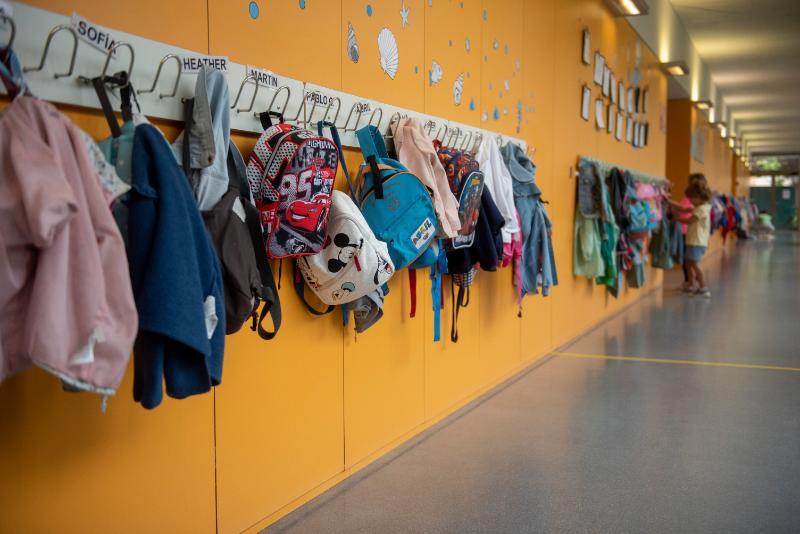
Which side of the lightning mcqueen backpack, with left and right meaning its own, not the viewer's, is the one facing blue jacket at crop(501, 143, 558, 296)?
left

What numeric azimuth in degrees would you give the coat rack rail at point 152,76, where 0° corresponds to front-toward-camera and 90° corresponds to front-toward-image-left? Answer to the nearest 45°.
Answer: approximately 315°

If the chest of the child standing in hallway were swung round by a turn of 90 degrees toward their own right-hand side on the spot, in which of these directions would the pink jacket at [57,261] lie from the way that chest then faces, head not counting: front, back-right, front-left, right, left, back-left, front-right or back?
back

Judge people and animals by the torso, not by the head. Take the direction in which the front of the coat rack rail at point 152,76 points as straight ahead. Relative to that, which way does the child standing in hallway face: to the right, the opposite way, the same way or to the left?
the opposite way

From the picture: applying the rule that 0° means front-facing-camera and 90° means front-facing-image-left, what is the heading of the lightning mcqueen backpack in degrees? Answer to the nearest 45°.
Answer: approximately 315°

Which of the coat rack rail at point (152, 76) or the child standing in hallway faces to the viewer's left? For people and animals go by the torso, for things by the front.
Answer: the child standing in hallway

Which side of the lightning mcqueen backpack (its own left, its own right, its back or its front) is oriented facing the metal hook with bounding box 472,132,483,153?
left

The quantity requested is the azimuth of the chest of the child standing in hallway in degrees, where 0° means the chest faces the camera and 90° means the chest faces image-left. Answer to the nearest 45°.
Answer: approximately 90°

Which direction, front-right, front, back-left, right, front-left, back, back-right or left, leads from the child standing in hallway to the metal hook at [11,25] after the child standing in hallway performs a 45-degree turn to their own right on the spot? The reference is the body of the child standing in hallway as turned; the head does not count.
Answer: back-left

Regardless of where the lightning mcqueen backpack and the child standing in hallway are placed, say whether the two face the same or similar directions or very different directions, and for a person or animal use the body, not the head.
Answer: very different directions

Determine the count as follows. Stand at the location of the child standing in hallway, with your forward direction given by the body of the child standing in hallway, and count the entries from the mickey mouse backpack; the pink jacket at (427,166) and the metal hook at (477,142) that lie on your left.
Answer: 3

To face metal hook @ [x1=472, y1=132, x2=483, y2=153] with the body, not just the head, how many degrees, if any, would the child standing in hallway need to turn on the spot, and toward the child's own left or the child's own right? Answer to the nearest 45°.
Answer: approximately 90° to the child's own left

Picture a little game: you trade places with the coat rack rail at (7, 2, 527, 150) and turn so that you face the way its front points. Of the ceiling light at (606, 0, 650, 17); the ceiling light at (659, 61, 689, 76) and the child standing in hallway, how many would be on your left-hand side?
3
